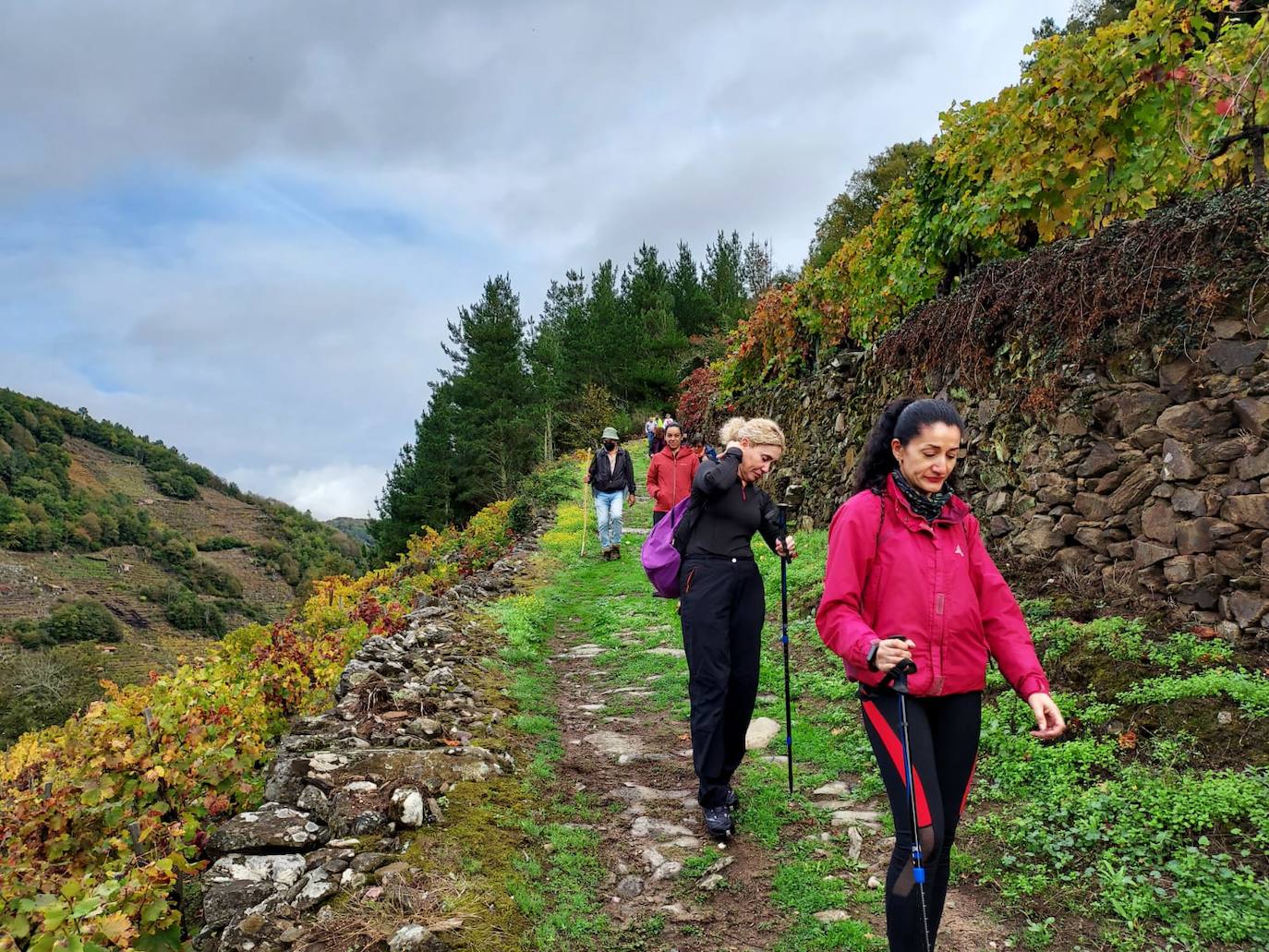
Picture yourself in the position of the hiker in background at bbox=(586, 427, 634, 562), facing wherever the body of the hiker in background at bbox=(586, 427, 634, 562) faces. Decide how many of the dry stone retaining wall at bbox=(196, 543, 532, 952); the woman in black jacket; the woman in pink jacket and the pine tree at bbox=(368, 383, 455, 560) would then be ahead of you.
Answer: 3

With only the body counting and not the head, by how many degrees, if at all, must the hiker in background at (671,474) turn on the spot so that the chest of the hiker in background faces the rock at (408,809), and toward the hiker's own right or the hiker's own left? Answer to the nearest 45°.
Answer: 0° — they already face it

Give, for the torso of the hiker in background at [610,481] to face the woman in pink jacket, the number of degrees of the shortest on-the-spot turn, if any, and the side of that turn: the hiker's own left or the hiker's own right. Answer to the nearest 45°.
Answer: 0° — they already face them

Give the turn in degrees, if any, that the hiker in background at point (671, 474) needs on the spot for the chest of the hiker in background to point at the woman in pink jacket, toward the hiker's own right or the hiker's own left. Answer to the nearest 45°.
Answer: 0° — they already face them

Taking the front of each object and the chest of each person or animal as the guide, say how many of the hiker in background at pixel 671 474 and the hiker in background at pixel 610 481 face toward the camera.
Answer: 2

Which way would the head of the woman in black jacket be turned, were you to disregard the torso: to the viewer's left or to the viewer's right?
to the viewer's right

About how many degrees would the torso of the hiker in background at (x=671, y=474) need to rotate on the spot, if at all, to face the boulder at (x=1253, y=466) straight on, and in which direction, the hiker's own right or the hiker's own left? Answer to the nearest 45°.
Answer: approximately 45° to the hiker's own left

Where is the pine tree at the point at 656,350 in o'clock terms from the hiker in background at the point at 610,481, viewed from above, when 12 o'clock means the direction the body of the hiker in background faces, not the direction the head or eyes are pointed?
The pine tree is roughly at 6 o'clock from the hiker in background.

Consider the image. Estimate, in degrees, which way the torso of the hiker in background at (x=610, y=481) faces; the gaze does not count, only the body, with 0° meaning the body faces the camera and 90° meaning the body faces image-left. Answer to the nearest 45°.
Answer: approximately 0°

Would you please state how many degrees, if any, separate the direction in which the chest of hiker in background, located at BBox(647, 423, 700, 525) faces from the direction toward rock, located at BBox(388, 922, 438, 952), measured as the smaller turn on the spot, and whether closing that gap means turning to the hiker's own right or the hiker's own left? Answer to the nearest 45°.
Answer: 0° — they already face it
